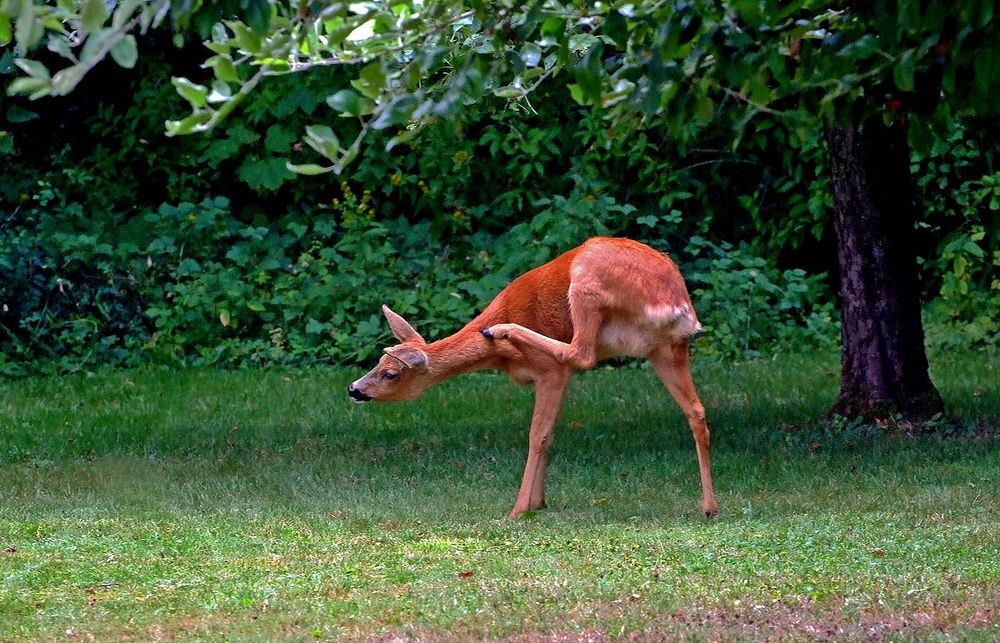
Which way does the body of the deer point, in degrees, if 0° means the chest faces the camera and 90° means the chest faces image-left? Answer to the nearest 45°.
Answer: approximately 90°
